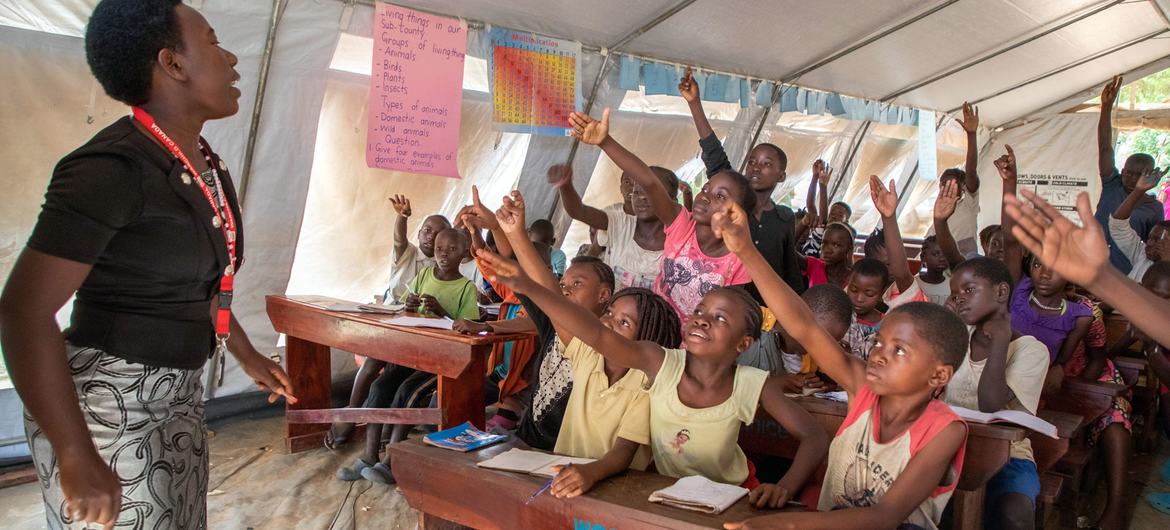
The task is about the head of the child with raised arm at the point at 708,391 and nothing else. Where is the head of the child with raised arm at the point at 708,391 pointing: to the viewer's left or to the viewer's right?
to the viewer's left

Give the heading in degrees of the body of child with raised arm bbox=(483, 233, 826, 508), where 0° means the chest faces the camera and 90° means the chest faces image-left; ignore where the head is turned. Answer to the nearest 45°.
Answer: approximately 45°

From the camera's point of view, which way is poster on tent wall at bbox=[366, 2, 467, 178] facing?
toward the camera

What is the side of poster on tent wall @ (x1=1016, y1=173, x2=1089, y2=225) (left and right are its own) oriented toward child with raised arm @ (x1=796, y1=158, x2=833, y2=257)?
front

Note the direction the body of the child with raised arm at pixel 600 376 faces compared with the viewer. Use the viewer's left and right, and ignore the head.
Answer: facing the viewer and to the left of the viewer

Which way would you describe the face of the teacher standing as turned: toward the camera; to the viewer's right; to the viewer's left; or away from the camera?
to the viewer's right

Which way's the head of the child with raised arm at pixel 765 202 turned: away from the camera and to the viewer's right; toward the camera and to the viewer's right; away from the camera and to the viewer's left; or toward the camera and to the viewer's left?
toward the camera and to the viewer's left

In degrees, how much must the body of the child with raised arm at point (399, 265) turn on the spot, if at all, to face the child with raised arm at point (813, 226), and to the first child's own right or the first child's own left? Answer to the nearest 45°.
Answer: approximately 135° to the first child's own left

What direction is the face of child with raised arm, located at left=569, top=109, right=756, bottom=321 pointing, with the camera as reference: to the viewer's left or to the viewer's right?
to the viewer's left

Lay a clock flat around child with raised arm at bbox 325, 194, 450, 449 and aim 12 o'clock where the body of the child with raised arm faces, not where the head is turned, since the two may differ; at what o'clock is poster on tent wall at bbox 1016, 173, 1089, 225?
The poster on tent wall is roughly at 7 o'clock from the child with raised arm.

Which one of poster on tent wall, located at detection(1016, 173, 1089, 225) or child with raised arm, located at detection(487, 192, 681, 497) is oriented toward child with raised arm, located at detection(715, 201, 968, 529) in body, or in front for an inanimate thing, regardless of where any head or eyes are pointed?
the poster on tent wall

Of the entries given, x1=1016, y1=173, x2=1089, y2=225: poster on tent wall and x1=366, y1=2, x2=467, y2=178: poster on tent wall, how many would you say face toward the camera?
2

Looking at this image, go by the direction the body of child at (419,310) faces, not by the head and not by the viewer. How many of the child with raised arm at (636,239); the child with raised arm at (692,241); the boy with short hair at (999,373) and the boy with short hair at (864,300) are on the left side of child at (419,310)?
4

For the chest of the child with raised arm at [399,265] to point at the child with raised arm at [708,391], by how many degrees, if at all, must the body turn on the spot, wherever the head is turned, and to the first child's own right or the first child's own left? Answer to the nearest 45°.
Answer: approximately 45° to the first child's own left

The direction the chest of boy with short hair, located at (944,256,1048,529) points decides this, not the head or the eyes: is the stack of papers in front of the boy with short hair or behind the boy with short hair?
in front

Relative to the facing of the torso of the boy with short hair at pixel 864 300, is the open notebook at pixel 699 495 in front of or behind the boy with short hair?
in front

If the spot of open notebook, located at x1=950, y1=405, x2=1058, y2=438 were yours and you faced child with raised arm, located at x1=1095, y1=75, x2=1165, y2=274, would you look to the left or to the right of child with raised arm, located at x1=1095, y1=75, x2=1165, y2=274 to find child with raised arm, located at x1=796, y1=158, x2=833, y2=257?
left
